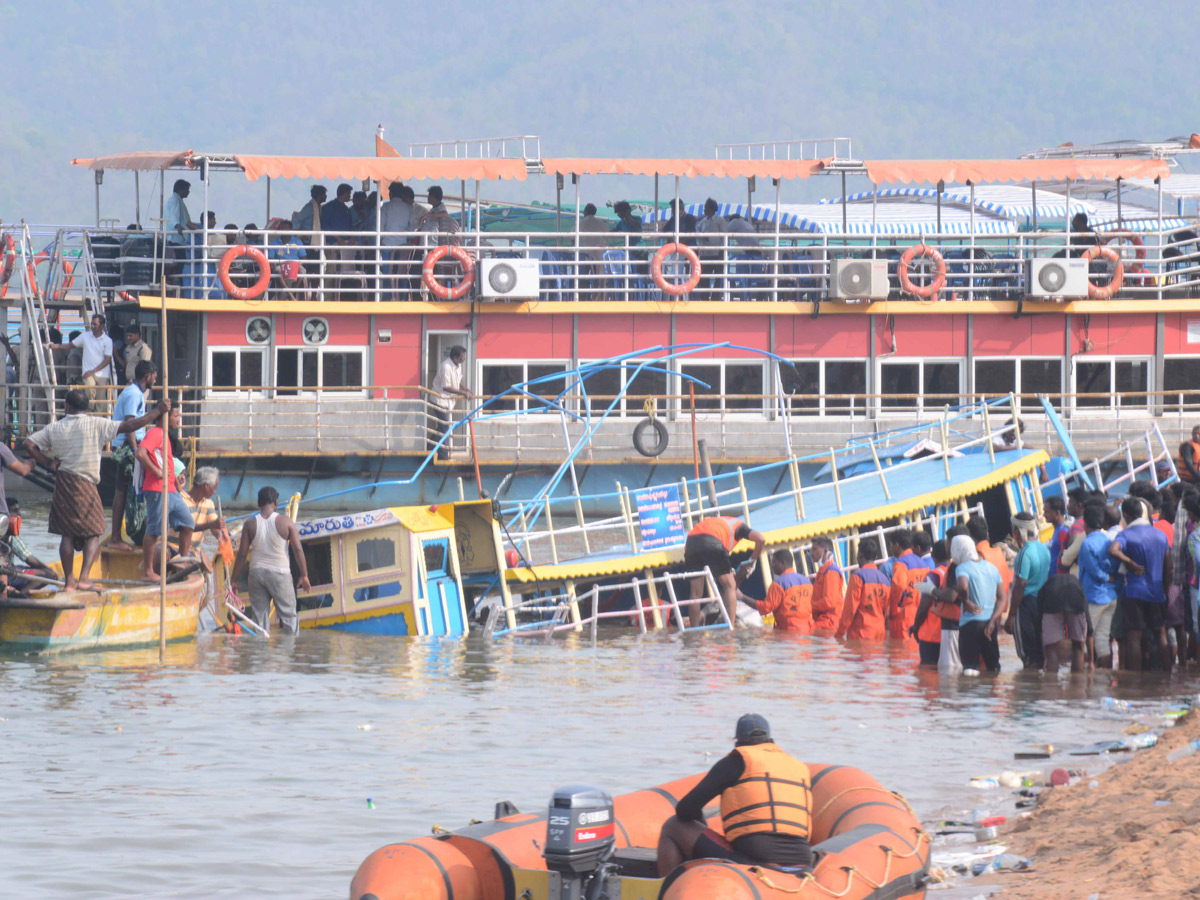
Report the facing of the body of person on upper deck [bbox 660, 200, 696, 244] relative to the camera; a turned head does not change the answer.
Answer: toward the camera

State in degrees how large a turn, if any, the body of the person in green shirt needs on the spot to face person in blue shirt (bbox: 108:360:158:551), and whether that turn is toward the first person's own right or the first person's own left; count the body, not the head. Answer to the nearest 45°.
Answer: approximately 45° to the first person's own left

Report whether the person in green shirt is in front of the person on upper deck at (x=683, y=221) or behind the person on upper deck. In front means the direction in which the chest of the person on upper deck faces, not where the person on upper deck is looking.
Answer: in front

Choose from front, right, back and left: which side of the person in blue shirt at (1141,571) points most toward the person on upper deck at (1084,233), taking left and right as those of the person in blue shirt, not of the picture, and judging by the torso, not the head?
front

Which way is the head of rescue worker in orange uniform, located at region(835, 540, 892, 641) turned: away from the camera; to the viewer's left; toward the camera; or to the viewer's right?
away from the camera

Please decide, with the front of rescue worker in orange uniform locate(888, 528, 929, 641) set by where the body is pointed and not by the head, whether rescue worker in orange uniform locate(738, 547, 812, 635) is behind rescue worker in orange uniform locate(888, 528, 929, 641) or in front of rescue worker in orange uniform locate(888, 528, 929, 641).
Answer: in front

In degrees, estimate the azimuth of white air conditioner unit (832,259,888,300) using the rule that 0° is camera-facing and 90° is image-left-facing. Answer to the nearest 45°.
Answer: approximately 0°

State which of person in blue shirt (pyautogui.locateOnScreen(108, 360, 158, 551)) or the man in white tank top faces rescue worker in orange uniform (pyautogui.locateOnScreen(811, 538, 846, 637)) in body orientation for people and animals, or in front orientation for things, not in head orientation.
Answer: the person in blue shirt

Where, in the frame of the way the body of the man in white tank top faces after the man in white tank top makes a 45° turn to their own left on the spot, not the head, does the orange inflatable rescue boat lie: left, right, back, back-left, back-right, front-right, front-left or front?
back-left

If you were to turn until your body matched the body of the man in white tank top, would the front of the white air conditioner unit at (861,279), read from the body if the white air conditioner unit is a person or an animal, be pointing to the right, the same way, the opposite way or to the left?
the opposite way

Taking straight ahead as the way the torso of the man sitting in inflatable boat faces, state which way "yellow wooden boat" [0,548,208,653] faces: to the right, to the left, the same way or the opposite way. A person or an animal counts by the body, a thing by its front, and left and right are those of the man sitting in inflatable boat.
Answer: to the right

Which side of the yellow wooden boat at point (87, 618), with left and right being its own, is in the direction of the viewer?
right

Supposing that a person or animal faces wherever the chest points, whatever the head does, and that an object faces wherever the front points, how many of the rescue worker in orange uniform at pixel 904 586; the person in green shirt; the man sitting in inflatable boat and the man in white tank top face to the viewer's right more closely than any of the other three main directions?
0

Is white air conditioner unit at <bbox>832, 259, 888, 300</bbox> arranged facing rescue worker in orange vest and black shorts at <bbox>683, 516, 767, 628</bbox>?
yes
